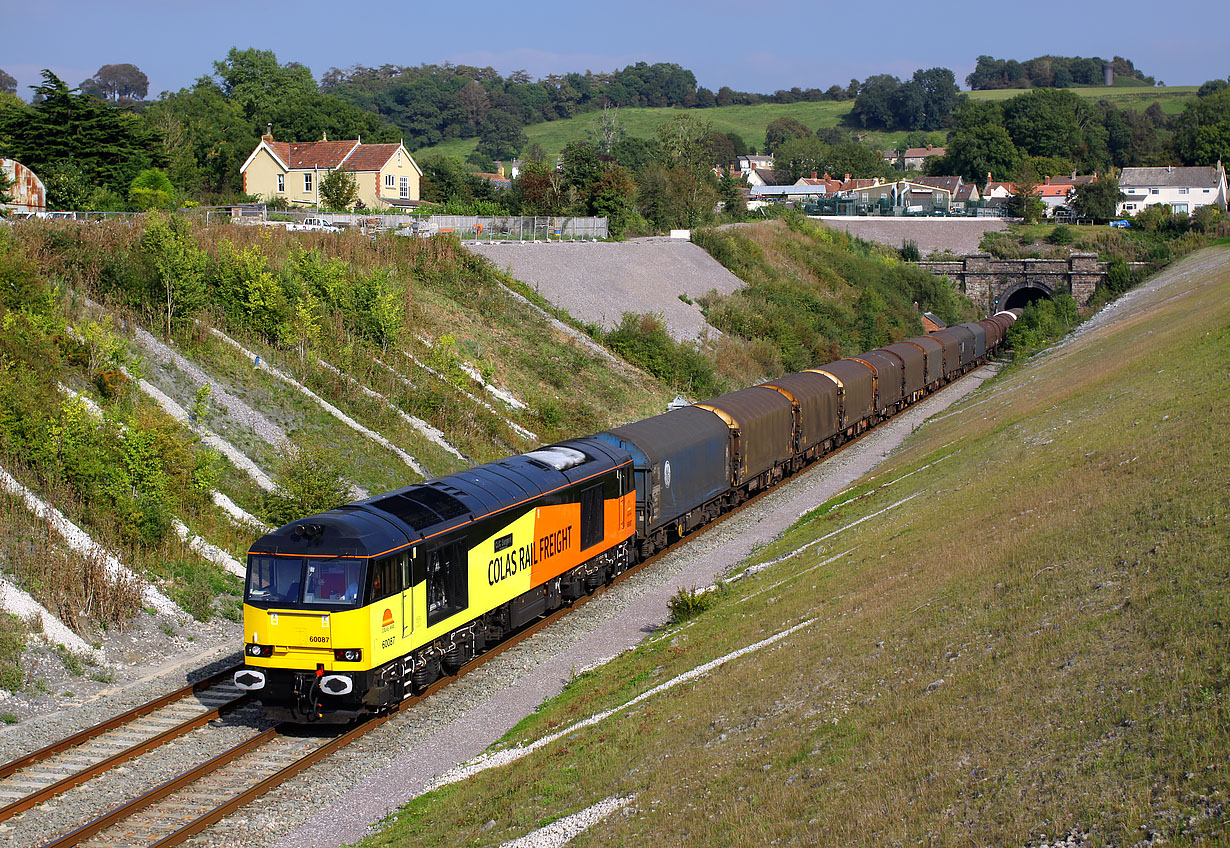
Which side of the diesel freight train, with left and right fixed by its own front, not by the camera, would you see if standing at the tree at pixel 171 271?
right

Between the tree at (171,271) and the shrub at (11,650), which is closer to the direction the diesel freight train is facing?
the shrub

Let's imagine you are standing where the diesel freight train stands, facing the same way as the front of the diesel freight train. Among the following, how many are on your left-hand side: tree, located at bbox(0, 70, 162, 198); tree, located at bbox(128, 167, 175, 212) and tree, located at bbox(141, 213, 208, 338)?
0

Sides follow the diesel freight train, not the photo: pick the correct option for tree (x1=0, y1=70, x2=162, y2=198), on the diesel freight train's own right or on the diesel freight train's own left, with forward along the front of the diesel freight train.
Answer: on the diesel freight train's own right

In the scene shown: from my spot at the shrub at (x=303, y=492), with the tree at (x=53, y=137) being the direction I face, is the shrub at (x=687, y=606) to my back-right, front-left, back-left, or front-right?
back-right

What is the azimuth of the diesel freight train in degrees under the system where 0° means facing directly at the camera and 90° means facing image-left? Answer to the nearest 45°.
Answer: approximately 45°

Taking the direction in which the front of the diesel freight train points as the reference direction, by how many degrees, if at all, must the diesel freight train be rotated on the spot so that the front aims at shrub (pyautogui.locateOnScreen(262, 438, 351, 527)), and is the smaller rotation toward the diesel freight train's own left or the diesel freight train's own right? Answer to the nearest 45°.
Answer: approximately 90° to the diesel freight train's own right
